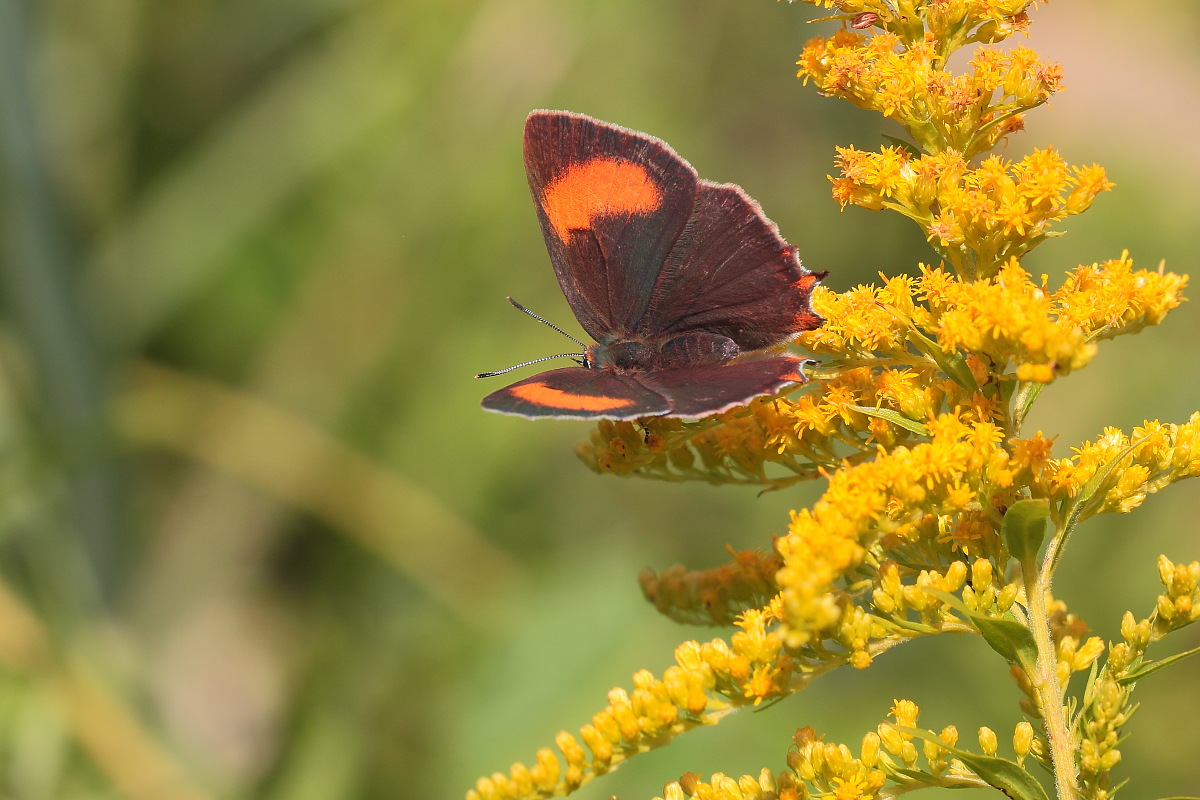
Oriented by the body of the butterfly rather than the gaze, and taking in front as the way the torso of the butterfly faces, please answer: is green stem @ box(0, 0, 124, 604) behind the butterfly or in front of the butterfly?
in front

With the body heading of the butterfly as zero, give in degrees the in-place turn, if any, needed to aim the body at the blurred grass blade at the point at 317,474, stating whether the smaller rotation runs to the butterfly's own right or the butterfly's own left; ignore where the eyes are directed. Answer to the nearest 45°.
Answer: approximately 45° to the butterfly's own right

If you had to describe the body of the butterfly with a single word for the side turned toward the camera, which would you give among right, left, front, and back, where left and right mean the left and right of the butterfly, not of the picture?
left
